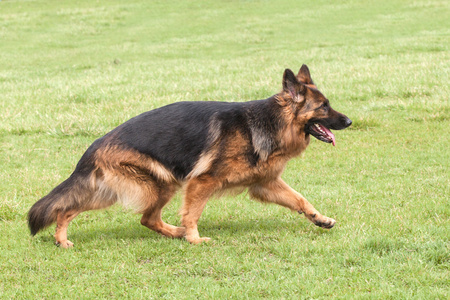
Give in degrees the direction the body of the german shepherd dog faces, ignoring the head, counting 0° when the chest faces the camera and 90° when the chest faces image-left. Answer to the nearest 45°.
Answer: approximately 270°
